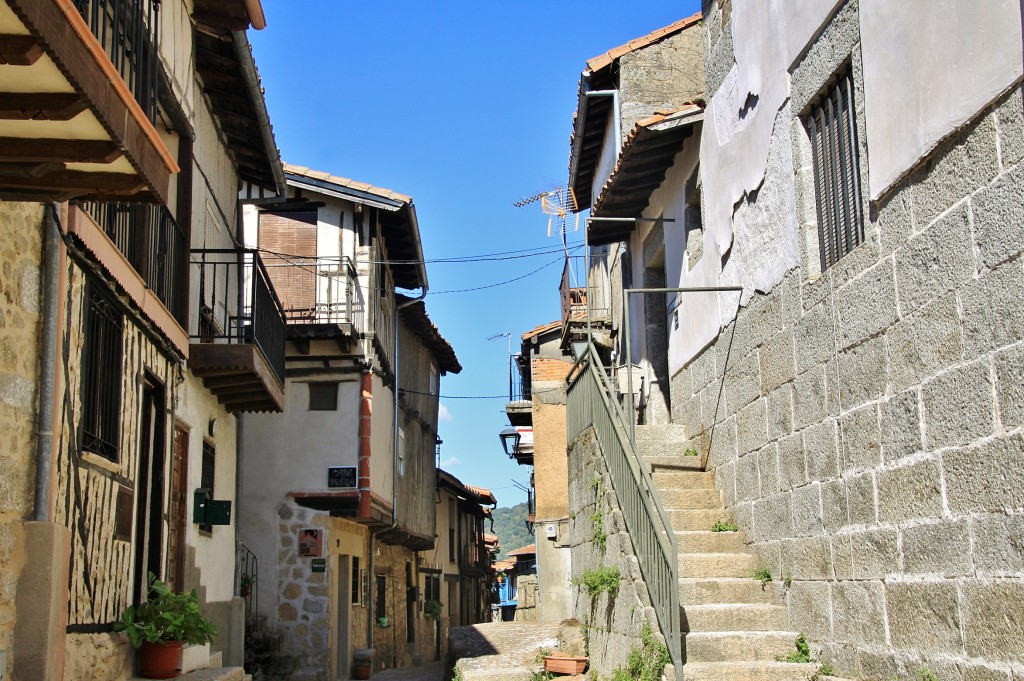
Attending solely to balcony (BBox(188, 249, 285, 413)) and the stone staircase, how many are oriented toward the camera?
1

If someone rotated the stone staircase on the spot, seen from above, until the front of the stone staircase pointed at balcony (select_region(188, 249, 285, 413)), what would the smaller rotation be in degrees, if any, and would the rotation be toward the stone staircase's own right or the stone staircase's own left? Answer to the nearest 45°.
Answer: approximately 135° to the stone staircase's own right

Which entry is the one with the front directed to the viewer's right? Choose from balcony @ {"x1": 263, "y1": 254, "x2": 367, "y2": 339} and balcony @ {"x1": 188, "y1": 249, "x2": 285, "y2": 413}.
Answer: balcony @ {"x1": 188, "y1": 249, "x2": 285, "y2": 413}

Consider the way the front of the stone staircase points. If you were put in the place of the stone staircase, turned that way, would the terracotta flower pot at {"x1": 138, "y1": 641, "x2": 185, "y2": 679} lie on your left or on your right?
on your right

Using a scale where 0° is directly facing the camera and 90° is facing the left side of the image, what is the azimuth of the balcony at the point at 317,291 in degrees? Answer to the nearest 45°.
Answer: approximately 0°

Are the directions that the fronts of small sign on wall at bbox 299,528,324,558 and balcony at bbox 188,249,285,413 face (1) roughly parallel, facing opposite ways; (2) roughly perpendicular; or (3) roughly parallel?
roughly perpendicular

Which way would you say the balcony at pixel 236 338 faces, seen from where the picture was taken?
facing to the right of the viewer

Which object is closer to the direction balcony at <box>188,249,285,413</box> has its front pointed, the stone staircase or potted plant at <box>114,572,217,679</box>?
the stone staircase

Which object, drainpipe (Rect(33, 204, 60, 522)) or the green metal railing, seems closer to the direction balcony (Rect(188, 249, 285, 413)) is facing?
the green metal railing
